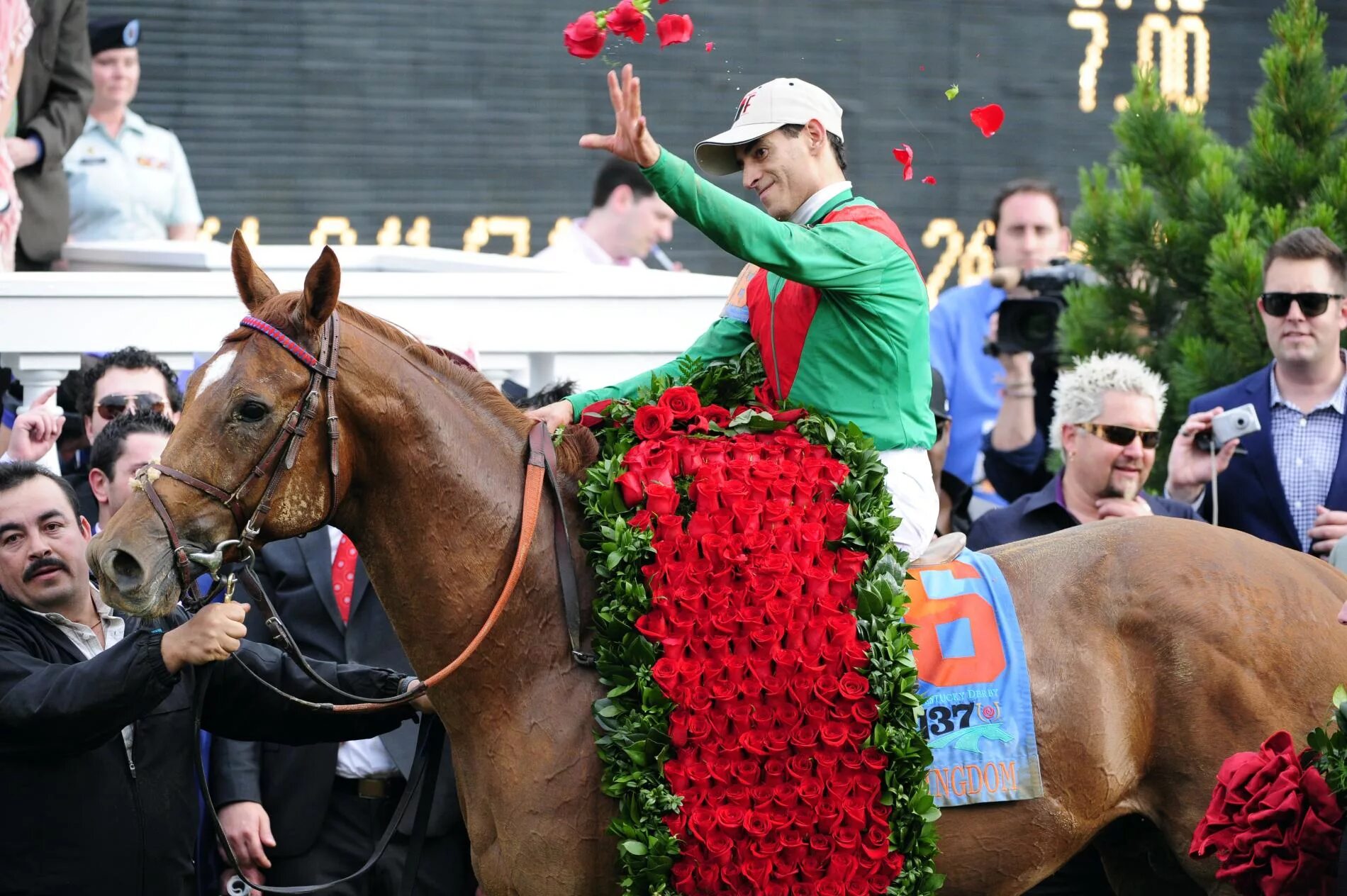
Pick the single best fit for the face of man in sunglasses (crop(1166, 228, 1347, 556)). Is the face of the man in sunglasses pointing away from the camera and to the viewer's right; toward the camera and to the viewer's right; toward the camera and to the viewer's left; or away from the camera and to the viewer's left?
toward the camera and to the viewer's left

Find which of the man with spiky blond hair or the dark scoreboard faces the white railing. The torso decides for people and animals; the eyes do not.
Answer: the dark scoreboard

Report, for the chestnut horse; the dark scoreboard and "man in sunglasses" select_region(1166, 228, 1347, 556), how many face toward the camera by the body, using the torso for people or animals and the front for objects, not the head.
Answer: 2

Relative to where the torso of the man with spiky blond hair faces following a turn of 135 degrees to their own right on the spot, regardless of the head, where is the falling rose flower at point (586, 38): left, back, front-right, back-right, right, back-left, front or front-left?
front-left

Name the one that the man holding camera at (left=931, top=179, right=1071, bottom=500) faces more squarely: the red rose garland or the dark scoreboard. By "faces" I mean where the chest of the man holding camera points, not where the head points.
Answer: the red rose garland

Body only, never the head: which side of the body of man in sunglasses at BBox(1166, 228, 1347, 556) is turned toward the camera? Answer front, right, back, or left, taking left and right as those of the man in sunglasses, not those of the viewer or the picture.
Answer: front

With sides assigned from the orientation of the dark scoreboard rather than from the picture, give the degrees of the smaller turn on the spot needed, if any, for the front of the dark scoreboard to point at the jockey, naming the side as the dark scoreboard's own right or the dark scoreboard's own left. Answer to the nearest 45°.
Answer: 0° — it already faces them

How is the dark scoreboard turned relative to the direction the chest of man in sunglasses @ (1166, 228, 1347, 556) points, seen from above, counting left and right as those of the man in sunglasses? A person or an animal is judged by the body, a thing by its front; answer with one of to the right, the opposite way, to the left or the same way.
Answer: the same way

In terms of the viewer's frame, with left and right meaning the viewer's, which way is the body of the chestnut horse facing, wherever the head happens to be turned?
facing to the left of the viewer

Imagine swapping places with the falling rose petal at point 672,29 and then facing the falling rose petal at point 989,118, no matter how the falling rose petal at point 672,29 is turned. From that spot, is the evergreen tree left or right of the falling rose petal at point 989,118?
left

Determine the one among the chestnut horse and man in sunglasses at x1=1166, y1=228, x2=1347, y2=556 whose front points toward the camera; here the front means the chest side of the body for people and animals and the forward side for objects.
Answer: the man in sunglasses

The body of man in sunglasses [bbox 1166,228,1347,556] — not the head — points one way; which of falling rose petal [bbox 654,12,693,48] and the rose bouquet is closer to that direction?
the rose bouquet

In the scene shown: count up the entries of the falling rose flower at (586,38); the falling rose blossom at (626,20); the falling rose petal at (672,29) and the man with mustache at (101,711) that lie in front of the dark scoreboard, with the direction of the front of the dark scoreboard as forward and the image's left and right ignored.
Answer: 4

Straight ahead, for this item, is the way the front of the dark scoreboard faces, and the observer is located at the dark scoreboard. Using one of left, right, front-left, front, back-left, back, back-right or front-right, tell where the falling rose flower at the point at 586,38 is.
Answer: front

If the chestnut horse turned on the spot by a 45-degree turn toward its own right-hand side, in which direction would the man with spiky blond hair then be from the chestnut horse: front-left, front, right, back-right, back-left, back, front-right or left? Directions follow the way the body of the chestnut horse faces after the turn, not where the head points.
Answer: right
